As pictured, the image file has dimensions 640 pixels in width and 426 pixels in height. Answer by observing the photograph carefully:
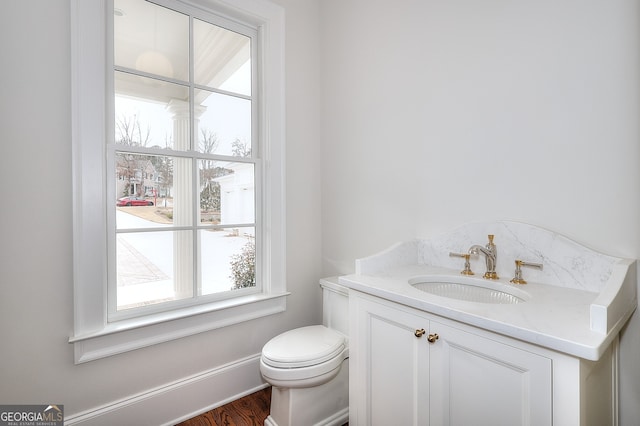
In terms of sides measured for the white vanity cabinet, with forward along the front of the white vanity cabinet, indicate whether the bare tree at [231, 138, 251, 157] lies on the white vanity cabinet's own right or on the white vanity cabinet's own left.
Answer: on the white vanity cabinet's own right

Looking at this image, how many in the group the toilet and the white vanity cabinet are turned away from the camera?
0

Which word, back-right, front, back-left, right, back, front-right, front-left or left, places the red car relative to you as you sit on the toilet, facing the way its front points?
front-right

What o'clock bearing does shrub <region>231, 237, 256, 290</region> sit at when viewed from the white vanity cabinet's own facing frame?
The shrub is roughly at 2 o'clock from the white vanity cabinet.

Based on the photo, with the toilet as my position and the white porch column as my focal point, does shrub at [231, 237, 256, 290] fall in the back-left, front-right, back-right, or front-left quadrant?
front-right

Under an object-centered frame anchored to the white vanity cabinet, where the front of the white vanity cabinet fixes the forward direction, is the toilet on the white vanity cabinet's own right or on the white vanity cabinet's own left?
on the white vanity cabinet's own right

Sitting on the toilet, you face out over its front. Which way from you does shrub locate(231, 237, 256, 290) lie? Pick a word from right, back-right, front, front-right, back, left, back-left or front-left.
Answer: right

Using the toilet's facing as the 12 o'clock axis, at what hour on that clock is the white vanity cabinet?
The white vanity cabinet is roughly at 9 o'clock from the toilet.

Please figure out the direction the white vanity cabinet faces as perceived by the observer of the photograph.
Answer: facing the viewer and to the left of the viewer

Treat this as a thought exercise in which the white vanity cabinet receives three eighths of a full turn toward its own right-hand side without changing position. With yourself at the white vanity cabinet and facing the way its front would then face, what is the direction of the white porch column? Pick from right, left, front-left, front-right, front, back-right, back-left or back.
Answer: left
